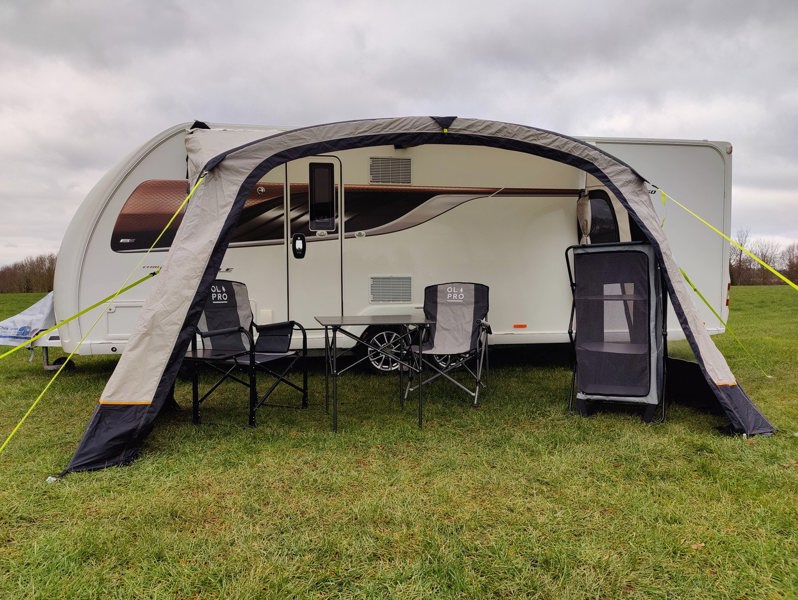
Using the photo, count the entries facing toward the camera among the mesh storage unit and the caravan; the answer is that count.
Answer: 1

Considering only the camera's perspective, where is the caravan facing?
facing to the left of the viewer

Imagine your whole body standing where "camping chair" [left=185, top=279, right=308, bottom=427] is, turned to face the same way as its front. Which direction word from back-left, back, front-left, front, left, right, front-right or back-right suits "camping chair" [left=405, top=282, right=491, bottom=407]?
front-left

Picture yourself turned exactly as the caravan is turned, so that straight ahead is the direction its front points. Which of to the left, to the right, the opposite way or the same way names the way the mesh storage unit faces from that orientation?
to the left

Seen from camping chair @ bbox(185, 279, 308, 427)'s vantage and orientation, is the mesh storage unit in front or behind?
in front

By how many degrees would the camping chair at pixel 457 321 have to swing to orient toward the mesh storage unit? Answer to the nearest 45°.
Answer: approximately 90° to its left

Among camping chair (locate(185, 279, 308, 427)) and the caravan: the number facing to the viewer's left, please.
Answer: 1

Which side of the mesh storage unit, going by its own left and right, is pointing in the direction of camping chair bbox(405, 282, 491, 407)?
right

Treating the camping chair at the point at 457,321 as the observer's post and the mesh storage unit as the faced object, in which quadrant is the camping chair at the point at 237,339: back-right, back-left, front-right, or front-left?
back-right

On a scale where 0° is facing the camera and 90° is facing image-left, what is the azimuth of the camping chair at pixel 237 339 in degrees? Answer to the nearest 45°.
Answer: approximately 315°

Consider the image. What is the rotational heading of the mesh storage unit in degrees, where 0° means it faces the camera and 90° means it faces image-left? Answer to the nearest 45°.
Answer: approximately 0°
